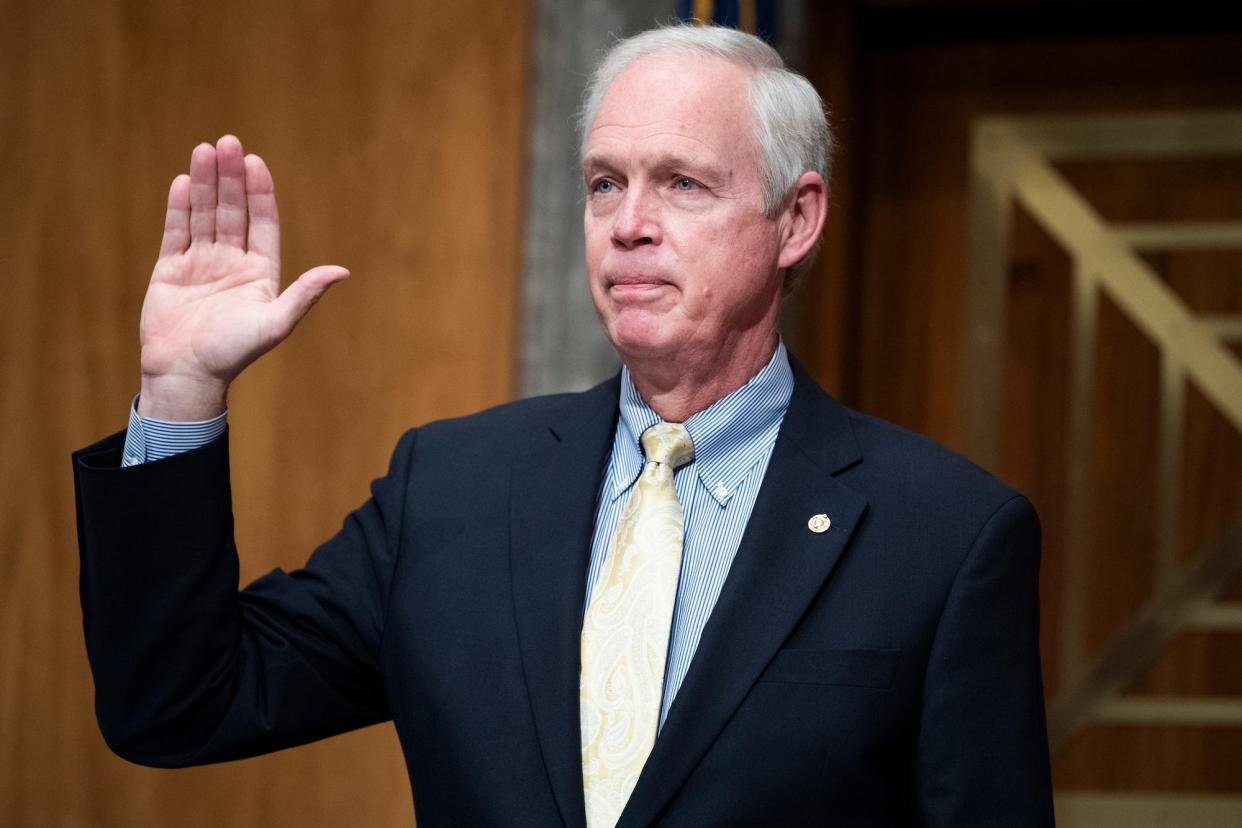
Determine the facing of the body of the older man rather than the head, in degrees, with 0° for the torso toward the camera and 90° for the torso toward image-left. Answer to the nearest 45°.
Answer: approximately 45°

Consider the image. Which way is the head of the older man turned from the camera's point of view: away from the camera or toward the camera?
toward the camera
